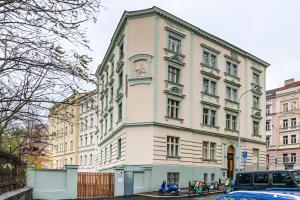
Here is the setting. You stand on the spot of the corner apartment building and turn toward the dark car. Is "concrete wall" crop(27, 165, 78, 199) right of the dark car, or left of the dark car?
right

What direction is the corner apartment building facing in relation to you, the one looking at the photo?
facing the viewer and to the right of the viewer

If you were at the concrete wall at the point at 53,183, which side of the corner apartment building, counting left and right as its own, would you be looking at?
right

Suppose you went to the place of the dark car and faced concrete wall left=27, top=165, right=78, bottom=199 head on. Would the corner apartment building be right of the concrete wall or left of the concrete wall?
right

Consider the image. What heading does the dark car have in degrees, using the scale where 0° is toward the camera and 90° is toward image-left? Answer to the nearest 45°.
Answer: approximately 270°

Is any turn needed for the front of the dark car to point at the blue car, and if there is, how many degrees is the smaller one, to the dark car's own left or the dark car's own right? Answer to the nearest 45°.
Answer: approximately 90° to the dark car's own right

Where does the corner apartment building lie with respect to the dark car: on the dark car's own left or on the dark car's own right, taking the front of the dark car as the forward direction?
on the dark car's own left

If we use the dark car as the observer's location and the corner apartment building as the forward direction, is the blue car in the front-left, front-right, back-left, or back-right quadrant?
back-left

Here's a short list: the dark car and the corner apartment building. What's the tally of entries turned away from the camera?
0

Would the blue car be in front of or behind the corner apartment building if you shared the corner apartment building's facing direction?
in front

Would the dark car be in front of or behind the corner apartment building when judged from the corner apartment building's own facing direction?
in front
